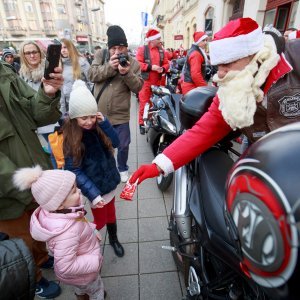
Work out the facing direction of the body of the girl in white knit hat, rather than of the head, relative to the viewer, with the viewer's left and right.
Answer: facing the viewer and to the right of the viewer

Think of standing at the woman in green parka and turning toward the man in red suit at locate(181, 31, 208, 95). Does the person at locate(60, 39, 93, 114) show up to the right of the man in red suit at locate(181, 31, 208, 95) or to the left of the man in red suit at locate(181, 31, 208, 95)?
left

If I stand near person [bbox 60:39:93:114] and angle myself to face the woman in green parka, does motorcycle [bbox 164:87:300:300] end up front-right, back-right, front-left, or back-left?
front-left

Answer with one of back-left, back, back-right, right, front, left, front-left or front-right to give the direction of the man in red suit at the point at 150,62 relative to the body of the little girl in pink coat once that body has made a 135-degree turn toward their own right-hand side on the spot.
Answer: back

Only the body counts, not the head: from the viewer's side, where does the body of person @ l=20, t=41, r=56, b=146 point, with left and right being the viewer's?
facing the viewer

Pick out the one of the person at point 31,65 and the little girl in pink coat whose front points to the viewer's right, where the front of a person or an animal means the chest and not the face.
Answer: the little girl in pink coat

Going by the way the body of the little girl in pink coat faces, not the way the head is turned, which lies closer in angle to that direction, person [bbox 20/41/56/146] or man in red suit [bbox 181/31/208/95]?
the man in red suit

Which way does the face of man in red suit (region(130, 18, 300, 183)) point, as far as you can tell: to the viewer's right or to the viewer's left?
to the viewer's left

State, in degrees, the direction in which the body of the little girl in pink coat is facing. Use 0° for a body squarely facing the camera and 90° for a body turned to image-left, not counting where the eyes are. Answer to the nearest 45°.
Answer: approximately 270°

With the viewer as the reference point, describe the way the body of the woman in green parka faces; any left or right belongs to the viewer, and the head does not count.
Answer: facing to the right of the viewer

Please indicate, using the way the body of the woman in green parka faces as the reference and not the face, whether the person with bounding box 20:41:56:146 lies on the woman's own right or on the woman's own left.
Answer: on the woman's own left
